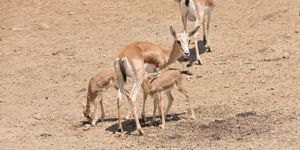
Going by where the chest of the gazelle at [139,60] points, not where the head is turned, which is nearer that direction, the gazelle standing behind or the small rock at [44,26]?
the gazelle standing behind

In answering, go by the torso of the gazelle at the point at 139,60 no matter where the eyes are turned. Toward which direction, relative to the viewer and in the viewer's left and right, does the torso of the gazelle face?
facing away from the viewer and to the right of the viewer

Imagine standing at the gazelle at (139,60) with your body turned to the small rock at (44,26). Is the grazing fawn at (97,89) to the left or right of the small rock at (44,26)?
left
